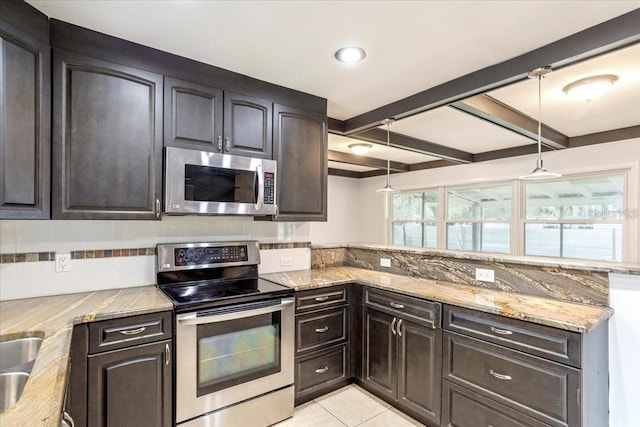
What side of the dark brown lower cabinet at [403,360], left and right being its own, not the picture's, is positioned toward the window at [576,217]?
back

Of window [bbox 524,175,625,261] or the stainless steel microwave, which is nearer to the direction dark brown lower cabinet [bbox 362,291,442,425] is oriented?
the stainless steel microwave

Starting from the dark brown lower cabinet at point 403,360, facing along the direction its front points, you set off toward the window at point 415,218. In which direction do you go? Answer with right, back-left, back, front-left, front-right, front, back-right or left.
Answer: back-right

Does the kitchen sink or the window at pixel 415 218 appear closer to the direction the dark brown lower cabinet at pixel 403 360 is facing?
the kitchen sink

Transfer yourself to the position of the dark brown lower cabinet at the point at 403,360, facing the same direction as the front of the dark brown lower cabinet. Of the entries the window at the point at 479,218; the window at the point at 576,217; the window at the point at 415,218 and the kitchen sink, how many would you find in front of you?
1

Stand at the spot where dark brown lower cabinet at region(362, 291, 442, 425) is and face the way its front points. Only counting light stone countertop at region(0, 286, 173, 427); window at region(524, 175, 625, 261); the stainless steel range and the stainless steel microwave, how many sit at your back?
1

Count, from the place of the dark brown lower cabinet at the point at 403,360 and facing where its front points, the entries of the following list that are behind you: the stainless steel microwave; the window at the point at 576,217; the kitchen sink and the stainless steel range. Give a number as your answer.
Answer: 1

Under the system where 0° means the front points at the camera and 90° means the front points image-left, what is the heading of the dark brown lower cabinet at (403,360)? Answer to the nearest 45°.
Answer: approximately 45°

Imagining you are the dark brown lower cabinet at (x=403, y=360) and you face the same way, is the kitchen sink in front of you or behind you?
in front

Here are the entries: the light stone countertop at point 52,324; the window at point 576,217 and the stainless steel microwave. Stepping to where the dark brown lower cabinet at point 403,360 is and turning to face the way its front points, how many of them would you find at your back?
1

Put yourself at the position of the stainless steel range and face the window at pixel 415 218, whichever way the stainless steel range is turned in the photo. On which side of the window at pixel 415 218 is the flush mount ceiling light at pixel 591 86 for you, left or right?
right

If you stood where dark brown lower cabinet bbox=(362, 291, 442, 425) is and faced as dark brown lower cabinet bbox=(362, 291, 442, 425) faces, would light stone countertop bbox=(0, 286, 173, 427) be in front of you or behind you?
in front
